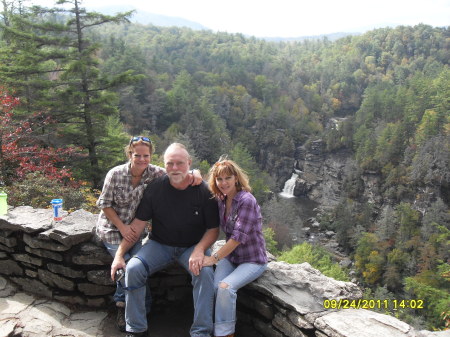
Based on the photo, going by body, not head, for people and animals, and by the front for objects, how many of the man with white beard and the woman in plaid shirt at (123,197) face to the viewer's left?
0

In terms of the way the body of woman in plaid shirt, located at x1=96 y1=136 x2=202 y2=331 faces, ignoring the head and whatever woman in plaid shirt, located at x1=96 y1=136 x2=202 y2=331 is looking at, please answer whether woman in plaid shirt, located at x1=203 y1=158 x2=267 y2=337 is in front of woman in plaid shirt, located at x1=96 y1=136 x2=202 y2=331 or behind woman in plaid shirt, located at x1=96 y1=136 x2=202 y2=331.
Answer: in front

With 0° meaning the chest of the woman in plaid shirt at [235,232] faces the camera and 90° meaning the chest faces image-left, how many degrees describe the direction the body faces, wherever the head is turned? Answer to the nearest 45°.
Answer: approximately 45°

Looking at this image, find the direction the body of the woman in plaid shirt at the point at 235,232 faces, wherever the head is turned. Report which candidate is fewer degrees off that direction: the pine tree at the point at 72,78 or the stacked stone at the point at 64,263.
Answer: the stacked stone

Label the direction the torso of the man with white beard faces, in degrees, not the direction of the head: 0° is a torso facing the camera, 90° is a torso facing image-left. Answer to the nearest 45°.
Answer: approximately 0°

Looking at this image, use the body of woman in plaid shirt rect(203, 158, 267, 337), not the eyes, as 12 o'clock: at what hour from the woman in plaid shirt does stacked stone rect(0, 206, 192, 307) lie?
The stacked stone is roughly at 2 o'clock from the woman in plaid shirt.

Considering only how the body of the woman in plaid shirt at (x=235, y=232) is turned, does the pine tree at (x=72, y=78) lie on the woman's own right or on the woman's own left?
on the woman's own right
